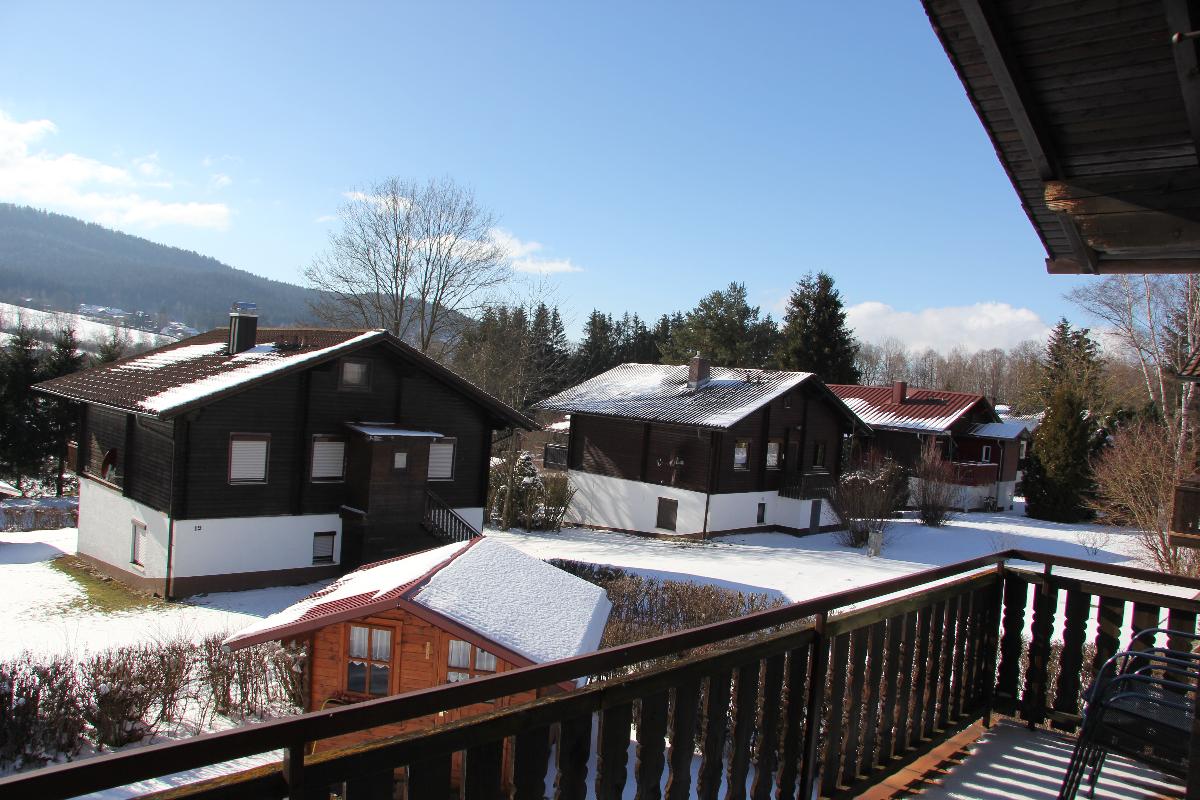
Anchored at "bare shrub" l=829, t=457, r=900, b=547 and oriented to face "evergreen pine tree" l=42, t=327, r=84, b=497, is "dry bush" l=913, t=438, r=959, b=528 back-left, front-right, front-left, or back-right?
back-right

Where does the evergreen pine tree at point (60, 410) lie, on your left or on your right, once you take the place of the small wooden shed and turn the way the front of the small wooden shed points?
on your right

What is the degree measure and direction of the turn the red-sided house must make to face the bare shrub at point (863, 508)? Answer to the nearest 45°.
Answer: approximately 45° to its right

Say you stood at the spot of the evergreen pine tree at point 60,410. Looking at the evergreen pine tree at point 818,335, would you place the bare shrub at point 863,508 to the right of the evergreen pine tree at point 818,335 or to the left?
right

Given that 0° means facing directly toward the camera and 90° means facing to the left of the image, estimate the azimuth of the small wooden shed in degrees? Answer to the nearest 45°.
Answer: approximately 45°
